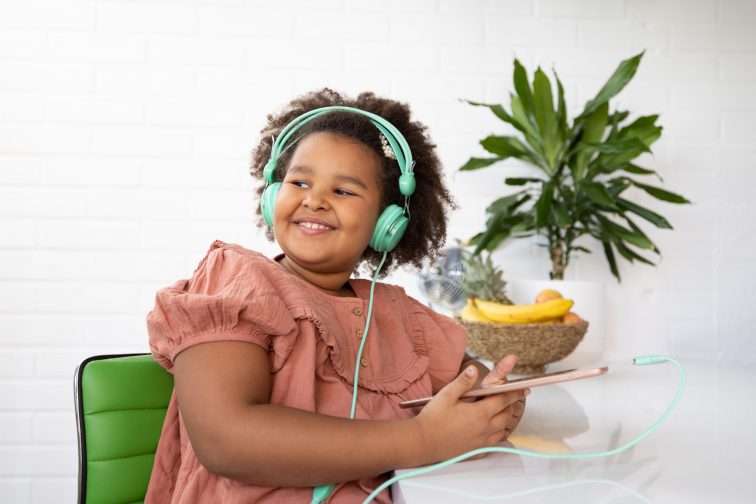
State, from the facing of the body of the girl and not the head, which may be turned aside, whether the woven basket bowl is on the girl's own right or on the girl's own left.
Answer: on the girl's own left

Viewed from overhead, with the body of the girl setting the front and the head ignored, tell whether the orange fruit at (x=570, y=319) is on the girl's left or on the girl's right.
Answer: on the girl's left

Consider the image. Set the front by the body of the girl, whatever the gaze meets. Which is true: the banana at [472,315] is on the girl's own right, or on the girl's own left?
on the girl's own left

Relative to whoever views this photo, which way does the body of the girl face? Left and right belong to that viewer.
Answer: facing the viewer and to the right of the viewer

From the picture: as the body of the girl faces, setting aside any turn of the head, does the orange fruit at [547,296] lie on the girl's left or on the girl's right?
on the girl's left

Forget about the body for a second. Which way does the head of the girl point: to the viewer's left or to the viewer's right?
to the viewer's left
